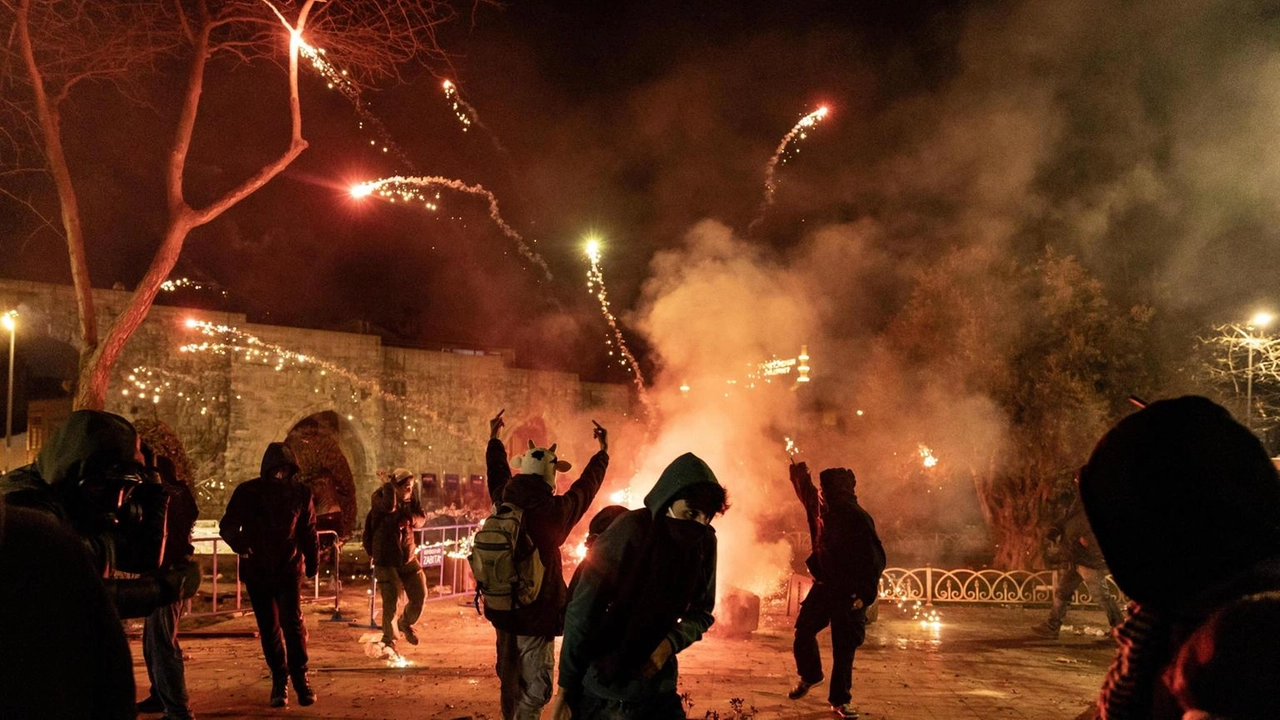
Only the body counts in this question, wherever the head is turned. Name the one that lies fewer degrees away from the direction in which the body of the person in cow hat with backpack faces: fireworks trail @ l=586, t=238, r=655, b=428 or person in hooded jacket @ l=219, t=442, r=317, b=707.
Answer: the fireworks trail

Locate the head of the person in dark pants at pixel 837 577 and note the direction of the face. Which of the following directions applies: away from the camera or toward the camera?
away from the camera

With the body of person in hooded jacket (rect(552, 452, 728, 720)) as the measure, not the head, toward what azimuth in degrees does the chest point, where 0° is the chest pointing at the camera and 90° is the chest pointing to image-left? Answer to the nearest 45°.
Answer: approximately 315°

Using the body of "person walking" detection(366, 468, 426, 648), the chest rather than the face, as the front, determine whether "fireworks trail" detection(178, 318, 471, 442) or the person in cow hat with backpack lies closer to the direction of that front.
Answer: the person in cow hat with backpack

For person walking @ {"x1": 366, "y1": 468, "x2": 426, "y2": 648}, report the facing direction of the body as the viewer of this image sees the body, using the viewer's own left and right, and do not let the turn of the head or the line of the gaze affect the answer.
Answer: facing the viewer and to the right of the viewer

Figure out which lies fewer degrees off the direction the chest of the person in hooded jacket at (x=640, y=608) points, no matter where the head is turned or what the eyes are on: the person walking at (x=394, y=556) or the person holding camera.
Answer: the person holding camera

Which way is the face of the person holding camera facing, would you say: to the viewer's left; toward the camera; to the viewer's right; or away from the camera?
to the viewer's right

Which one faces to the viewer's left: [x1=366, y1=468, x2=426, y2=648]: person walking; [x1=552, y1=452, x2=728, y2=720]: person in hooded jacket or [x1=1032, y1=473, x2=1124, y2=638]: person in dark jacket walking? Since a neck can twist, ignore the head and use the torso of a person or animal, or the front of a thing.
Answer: [x1=1032, y1=473, x2=1124, y2=638]: person in dark jacket walking

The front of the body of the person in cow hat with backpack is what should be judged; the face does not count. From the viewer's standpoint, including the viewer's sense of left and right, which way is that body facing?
facing away from the viewer and to the right of the viewer

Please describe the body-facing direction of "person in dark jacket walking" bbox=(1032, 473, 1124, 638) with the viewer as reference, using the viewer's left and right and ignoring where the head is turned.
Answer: facing to the left of the viewer
